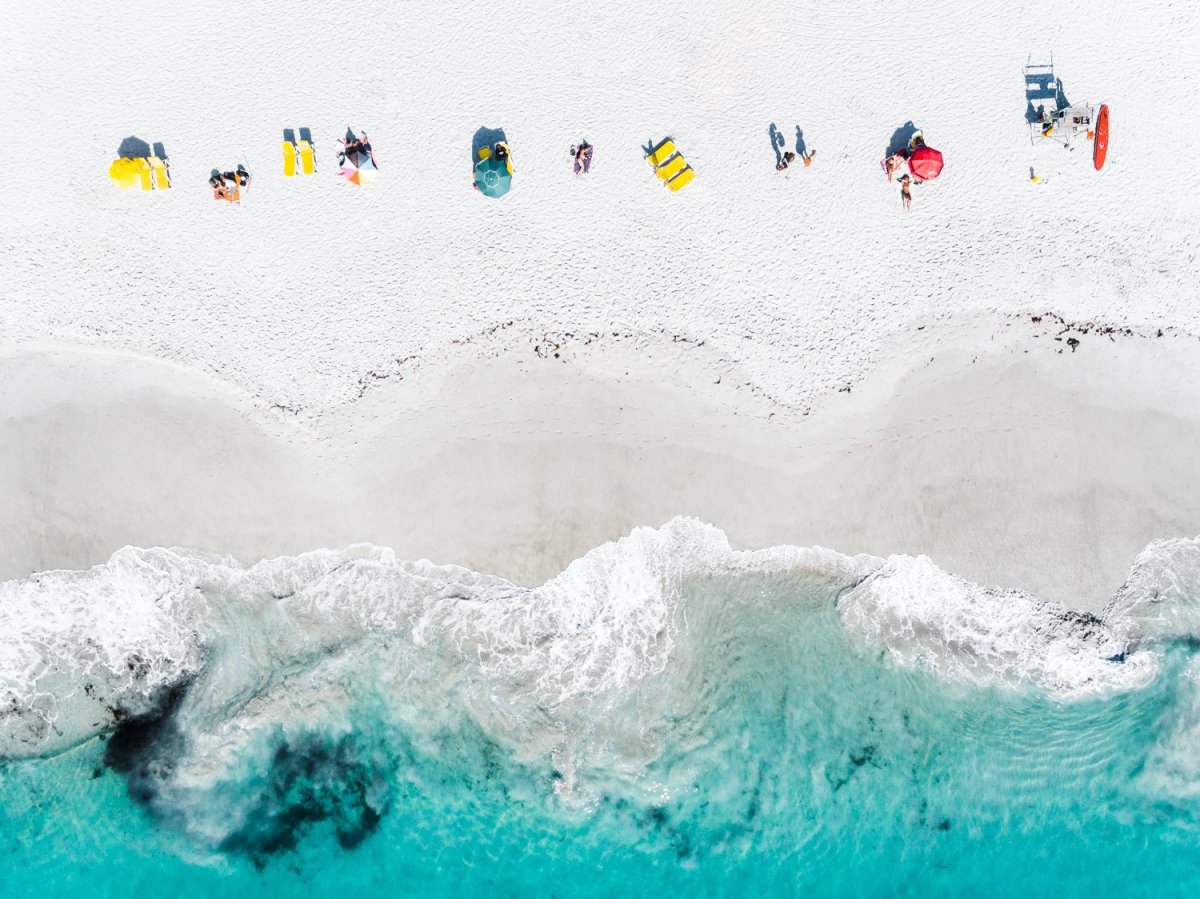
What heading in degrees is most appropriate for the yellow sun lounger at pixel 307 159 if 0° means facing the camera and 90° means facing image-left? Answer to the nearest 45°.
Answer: approximately 0°

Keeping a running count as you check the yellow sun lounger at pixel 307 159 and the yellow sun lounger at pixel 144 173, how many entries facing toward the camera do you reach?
2

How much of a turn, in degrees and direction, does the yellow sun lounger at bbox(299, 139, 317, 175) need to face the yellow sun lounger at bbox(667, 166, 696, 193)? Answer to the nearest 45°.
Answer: approximately 90° to its left

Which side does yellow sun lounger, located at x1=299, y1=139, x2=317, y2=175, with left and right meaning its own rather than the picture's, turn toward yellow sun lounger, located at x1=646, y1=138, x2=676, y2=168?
left

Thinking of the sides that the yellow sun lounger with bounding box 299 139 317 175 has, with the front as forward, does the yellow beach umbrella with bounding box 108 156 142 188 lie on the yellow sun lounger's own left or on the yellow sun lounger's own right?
on the yellow sun lounger's own right

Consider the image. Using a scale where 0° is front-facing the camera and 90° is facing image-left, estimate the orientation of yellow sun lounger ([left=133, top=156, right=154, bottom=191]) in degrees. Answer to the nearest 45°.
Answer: approximately 0°
